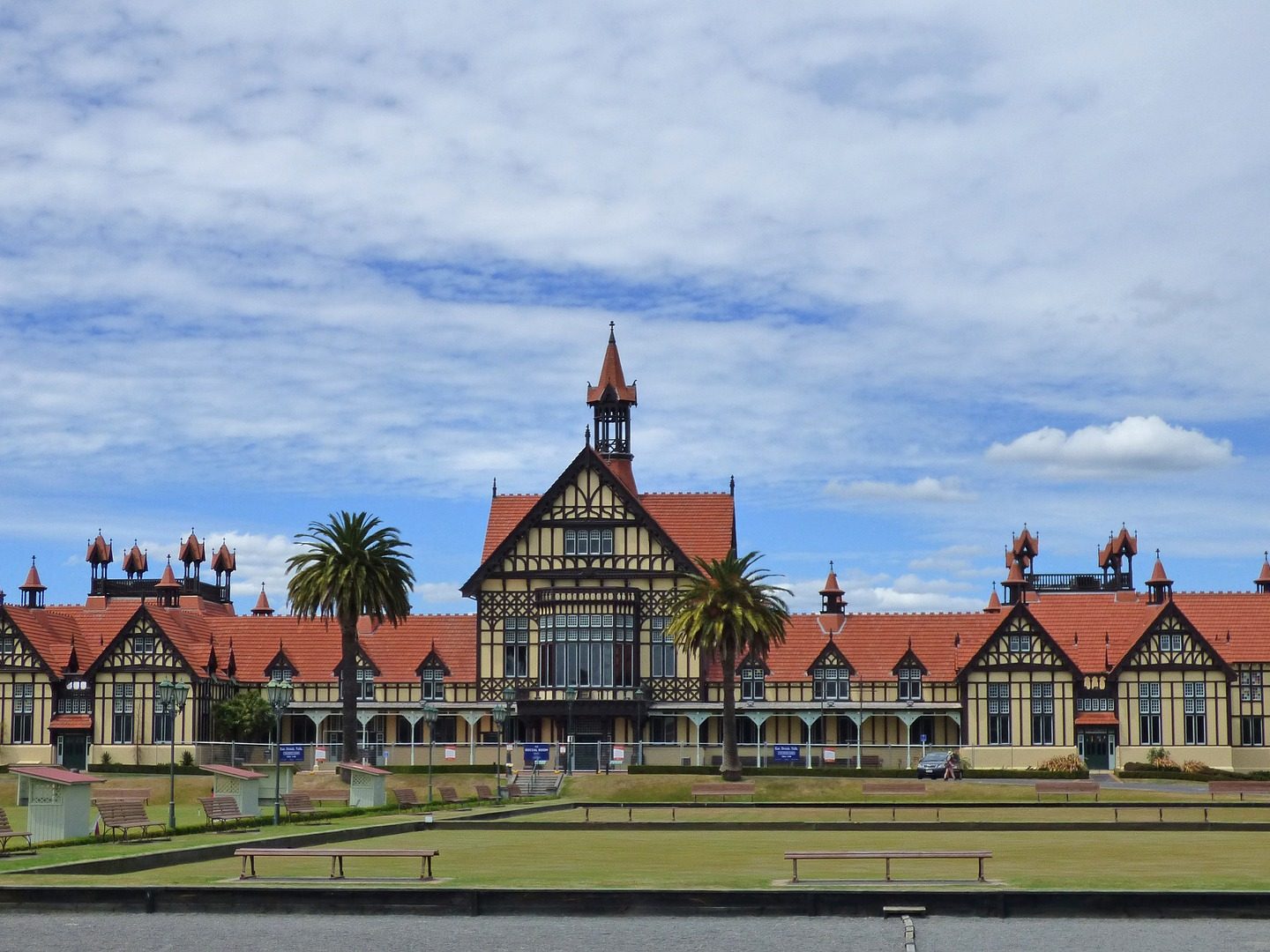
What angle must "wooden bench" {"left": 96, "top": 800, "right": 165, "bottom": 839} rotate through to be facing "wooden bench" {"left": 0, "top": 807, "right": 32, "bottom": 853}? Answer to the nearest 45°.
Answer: approximately 90° to its right

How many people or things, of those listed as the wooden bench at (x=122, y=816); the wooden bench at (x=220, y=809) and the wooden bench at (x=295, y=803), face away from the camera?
0

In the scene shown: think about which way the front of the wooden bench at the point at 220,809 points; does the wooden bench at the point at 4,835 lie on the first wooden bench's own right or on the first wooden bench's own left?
on the first wooden bench's own right

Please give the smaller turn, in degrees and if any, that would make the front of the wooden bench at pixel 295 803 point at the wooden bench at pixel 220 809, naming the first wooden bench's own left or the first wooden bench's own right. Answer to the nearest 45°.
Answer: approximately 45° to the first wooden bench's own right

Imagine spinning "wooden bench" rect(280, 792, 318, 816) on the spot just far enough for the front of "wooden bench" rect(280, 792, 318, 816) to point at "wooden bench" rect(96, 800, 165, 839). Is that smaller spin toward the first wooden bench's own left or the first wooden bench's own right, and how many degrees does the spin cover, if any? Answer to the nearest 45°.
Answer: approximately 45° to the first wooden bench's own right

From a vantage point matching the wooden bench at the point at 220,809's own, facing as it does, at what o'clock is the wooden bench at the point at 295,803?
the wooden bench at the point at 295,803 is roughly at 8 o'clock from the wooden bench at the point at 220,809.

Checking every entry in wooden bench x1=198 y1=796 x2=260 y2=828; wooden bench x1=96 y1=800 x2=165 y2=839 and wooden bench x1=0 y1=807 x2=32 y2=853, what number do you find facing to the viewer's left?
0

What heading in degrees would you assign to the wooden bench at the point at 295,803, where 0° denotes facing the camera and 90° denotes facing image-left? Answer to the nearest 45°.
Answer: approximately 315°

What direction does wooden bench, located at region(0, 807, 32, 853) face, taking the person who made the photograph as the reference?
facing the viewer and to the right of the viewer

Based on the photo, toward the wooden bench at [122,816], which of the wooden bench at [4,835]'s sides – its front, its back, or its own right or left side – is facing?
left

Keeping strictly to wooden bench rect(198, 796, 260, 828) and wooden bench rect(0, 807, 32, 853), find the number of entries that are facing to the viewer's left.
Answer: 0
